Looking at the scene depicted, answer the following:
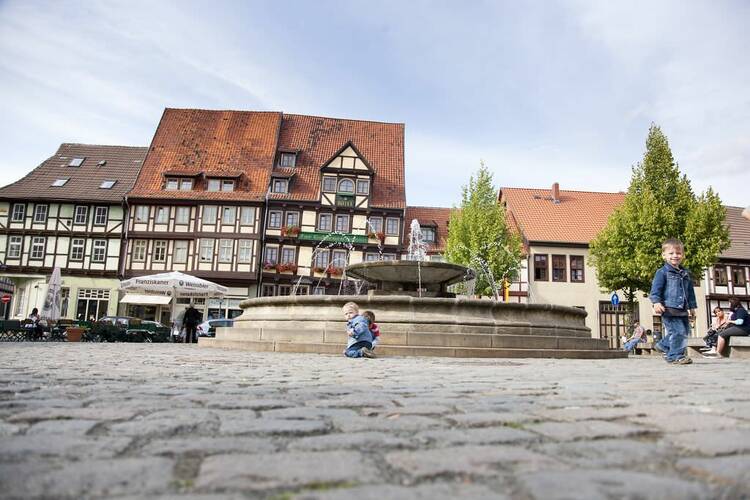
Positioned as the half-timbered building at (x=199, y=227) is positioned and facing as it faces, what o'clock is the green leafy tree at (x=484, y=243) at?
The green leafy tree is roughly at 10 o'clock from the half-timbered building.

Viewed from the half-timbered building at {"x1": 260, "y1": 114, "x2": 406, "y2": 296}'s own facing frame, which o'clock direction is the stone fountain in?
The stone fountain is roughly at 12 o'clock from the half-timbered building.

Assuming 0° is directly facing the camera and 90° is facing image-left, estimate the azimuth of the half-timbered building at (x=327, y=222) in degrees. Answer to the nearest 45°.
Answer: approximately 0°

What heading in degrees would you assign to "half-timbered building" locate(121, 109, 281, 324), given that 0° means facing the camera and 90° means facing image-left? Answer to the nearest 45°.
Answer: approximately 0°

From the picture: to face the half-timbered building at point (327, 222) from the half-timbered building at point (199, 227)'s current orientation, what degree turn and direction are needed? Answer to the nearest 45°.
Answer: approximately 90° to its left

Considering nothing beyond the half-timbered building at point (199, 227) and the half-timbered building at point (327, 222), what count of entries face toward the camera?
2

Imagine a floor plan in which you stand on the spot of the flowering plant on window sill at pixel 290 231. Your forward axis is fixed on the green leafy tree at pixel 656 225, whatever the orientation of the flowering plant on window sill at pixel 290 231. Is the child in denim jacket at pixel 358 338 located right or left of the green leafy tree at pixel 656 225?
right

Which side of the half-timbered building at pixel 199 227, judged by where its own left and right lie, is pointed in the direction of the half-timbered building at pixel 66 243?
right

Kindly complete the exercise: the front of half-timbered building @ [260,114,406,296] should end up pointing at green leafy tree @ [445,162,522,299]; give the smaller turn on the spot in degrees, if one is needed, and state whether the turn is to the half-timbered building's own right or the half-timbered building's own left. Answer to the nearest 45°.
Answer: approximately 45° to the half-timbered building's own left

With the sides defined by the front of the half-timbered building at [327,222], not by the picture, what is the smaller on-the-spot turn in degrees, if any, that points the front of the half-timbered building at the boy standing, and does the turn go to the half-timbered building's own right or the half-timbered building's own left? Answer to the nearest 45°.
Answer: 0° — it already faces them

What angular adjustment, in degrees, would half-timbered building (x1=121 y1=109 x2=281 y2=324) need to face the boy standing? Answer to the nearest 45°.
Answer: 0° — it already faces them

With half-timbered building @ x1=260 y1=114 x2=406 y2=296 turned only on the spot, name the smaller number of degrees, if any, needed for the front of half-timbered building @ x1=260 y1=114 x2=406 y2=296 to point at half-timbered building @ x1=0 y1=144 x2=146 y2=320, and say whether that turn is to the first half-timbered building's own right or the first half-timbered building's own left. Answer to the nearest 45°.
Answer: approximately 90° to the first half-timbered building's own right
